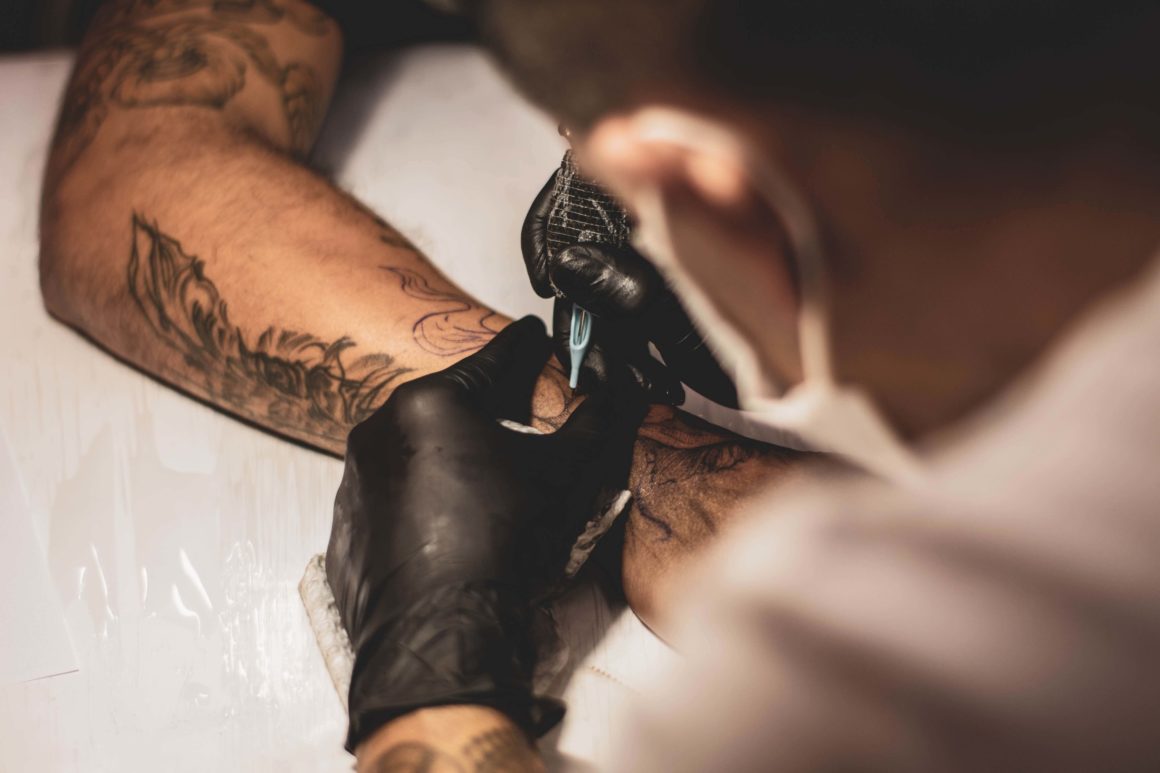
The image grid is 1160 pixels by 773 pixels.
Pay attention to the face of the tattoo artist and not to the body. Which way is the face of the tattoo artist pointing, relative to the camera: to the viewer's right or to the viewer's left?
to the viewer's left

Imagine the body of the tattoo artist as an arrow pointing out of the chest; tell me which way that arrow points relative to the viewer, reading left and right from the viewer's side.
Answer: facing away from the viewer and to the left of the viewer
